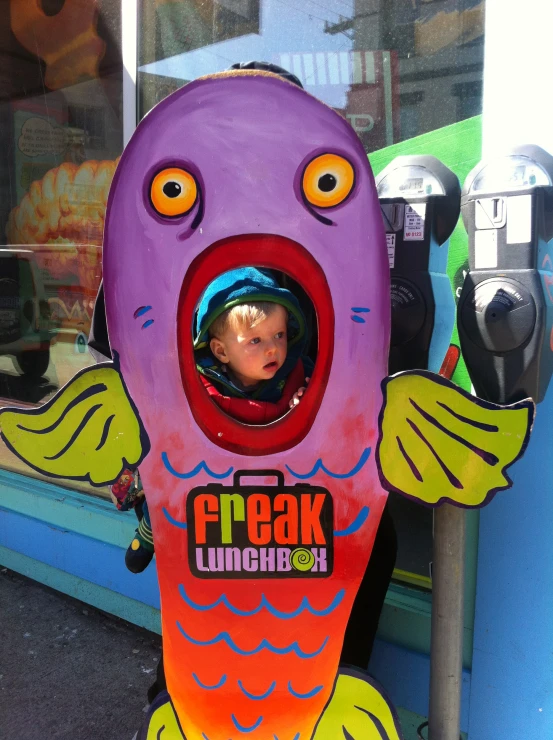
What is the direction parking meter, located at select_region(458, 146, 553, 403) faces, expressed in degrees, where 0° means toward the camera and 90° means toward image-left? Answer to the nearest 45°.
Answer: approximately 0°

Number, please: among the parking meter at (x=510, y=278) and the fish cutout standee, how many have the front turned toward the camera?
2

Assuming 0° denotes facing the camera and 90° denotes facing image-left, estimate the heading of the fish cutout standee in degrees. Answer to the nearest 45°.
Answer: approximately 0°
